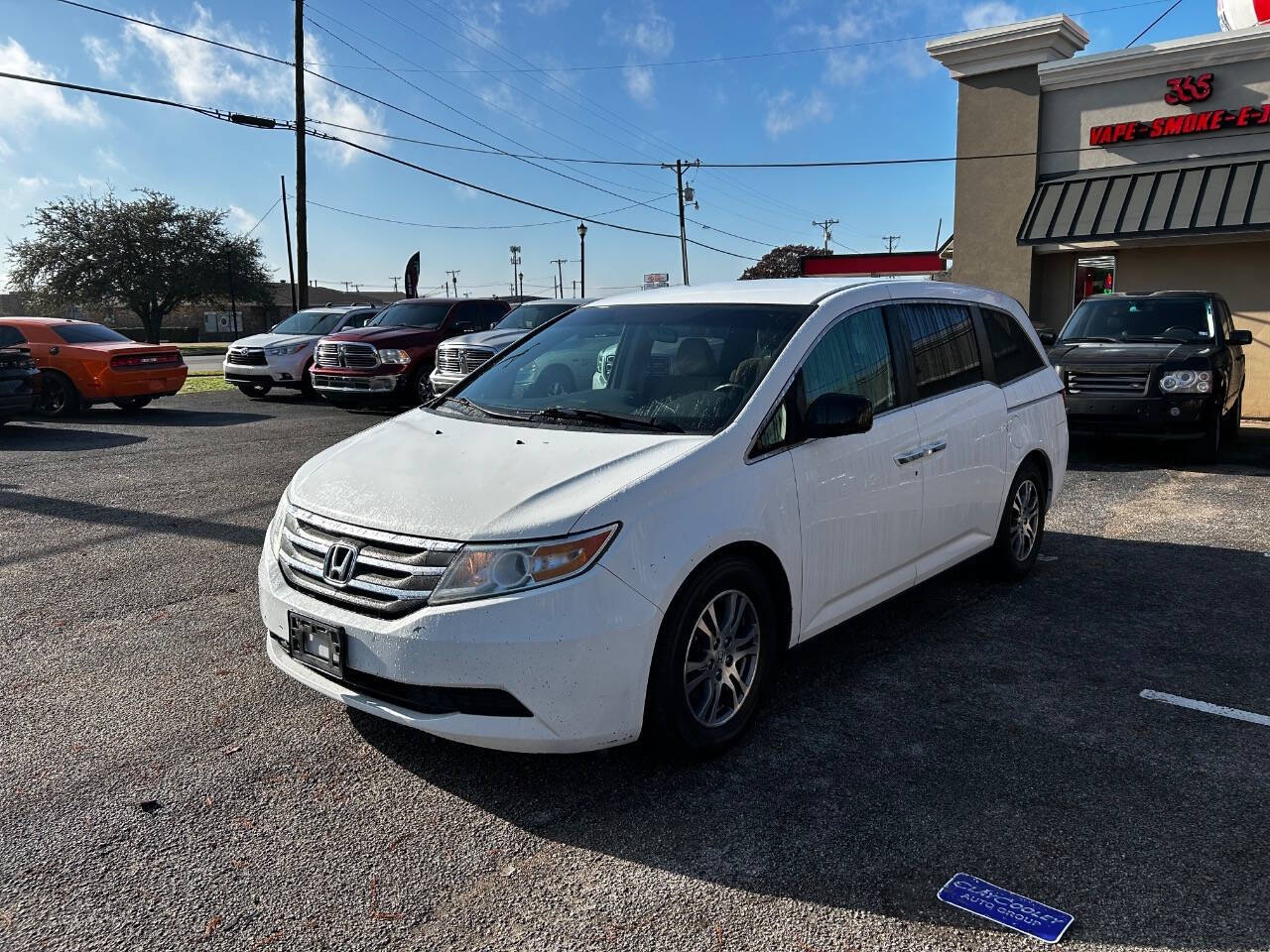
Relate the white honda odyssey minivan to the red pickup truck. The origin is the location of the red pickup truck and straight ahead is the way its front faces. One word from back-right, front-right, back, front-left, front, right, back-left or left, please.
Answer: front-left

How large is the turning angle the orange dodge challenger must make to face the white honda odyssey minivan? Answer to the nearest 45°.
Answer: approximately 135° to its left

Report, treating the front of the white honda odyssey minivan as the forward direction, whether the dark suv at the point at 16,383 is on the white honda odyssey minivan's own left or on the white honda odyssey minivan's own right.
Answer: on the white honda odyssey minivan's own right

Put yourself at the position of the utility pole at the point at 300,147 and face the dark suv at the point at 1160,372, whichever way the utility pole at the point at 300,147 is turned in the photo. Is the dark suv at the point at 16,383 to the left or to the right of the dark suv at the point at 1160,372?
right

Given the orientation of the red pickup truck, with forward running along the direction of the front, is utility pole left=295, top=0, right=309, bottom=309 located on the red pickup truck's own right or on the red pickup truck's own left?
on the red pickup truck's own right

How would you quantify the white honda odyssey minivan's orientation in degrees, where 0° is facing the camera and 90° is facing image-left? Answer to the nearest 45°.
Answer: approximately 45°

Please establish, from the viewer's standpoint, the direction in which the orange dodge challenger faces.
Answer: facing away from the viewer and to the left of the viewer

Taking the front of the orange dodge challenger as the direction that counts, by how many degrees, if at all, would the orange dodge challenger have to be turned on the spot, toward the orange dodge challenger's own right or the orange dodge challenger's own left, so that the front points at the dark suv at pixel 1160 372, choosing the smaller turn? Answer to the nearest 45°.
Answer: approximately 180°

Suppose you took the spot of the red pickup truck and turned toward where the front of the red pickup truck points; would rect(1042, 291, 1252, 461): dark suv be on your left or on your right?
on your left
